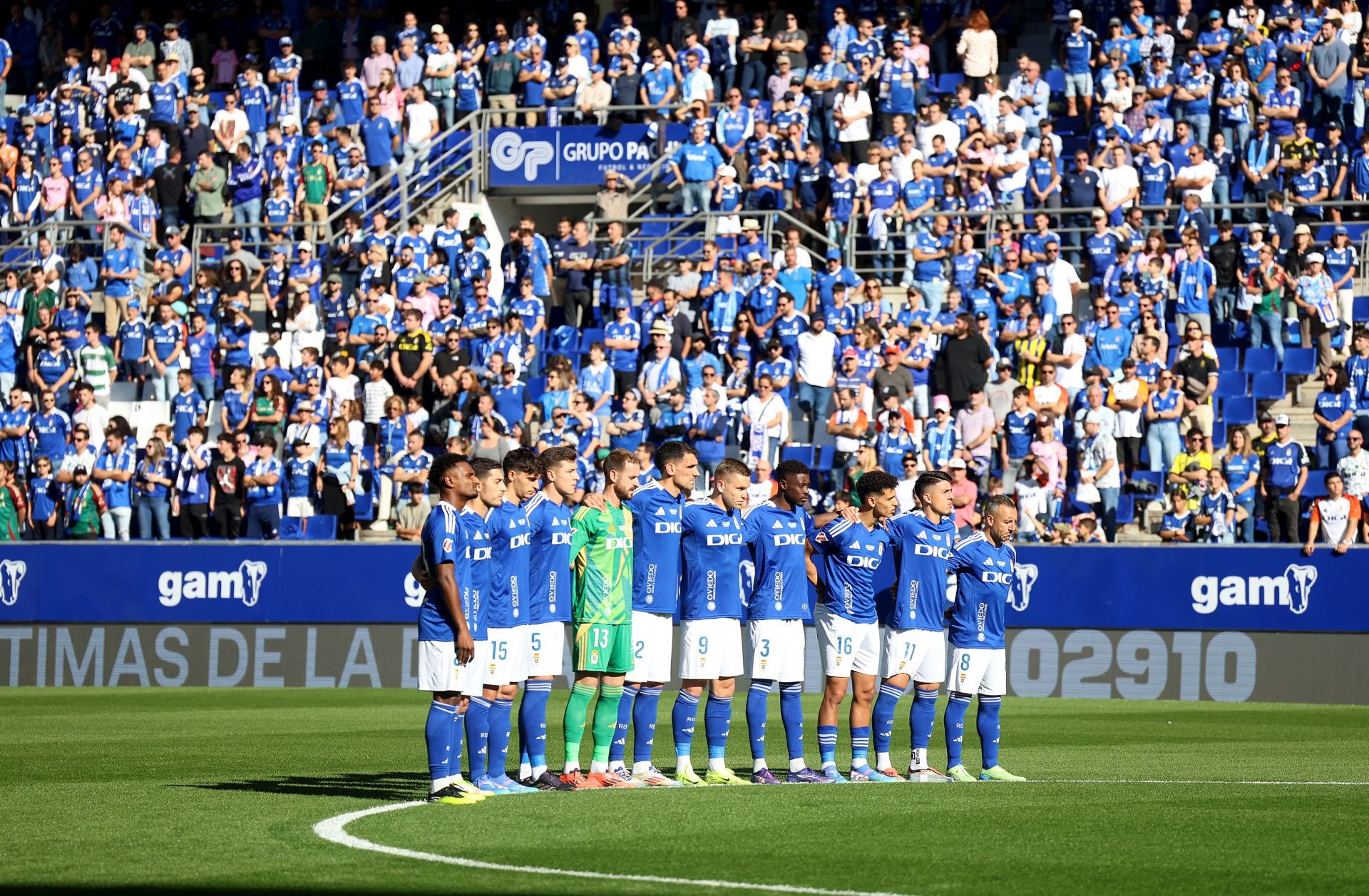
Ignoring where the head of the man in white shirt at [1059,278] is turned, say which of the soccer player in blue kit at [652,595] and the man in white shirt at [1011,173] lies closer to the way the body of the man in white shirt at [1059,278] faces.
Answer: the soccer player in blue kit

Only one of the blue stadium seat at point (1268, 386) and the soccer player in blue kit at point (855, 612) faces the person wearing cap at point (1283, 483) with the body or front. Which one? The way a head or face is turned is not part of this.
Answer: the blue stadium seat

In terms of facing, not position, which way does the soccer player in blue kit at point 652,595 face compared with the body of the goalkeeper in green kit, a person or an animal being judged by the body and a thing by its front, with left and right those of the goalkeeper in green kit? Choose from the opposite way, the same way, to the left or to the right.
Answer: the same way

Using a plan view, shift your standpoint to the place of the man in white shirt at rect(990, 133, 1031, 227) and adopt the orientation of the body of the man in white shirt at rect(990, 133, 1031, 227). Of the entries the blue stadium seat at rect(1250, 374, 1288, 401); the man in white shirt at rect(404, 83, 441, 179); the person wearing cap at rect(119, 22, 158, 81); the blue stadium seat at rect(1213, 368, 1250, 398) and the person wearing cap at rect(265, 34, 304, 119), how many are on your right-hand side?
3

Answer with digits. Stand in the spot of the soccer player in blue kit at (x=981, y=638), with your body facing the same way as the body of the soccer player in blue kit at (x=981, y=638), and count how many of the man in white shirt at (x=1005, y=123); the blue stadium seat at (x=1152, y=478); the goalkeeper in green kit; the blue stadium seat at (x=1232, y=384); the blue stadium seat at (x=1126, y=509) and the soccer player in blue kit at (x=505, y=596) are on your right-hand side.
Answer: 2

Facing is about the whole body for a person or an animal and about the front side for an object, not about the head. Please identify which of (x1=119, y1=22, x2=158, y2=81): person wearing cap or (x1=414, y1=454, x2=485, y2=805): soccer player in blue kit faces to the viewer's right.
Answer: the soccer player in blue kit

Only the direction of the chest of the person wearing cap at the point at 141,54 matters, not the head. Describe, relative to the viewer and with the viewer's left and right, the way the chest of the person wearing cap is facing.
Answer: facing the viewer

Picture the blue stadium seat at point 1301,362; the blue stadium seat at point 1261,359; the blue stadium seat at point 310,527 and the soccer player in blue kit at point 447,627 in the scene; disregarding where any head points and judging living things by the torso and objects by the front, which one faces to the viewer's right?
the soccer player in blue kit

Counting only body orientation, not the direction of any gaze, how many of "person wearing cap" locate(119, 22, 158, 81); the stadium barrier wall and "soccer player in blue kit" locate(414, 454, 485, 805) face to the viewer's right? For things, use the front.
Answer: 1

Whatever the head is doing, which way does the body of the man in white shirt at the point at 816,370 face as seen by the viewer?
toward the camera

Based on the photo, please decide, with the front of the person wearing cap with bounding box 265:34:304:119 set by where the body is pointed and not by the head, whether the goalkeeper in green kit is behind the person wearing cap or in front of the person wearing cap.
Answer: in front

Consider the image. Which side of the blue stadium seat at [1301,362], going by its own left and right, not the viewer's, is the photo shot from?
front

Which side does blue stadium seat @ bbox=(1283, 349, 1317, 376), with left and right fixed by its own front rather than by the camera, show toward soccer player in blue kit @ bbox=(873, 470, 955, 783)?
front

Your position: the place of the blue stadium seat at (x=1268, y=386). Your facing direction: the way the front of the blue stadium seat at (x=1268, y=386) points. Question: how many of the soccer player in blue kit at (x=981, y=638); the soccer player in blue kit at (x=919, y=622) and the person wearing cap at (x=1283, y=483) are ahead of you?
3

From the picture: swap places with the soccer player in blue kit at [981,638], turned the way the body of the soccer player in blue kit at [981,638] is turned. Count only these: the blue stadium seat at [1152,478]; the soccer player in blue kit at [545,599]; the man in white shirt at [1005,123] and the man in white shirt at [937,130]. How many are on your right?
1

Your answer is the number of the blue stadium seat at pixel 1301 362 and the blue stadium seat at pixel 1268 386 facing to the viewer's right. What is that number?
0

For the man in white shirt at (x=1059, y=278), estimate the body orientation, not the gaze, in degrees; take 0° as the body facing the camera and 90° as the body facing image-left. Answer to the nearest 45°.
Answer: approximately 45°

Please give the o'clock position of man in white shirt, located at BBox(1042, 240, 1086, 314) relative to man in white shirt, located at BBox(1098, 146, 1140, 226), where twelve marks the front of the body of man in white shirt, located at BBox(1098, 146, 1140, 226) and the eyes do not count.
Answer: man in white shirt, located at BBox(1042, 240, 1086, 314) is roughly at 1 o'clock from man in white shirt, located at BBox(1098, 146, 1140, 226).
